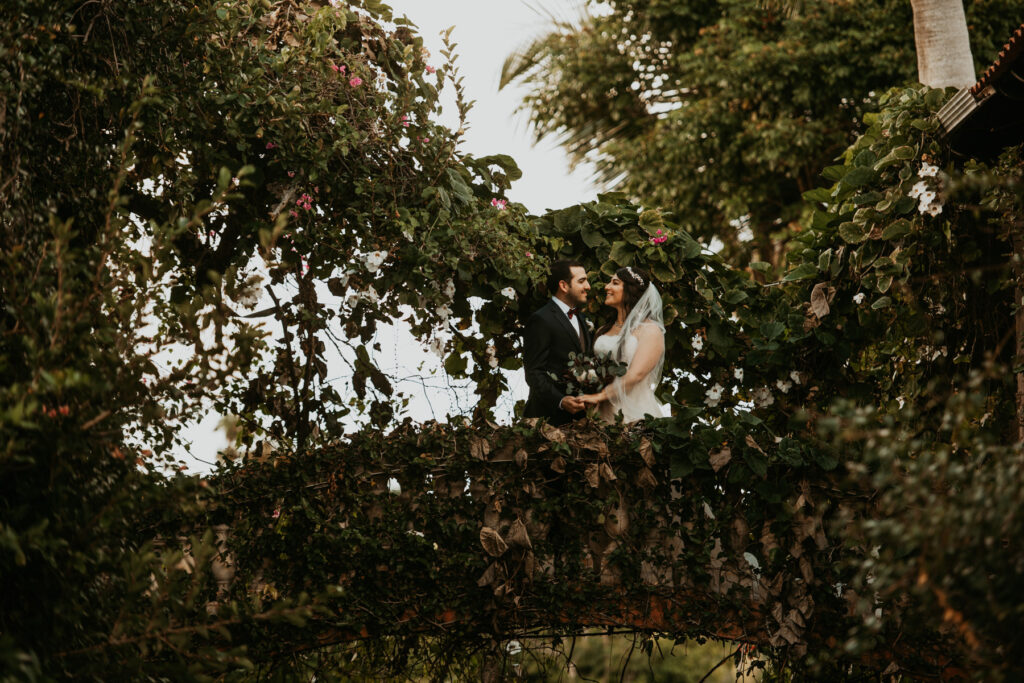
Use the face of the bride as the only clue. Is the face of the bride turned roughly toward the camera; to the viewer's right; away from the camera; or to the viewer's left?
to the viewer's left

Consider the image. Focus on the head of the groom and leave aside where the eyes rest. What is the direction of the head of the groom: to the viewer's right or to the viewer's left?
to the viewer's right
